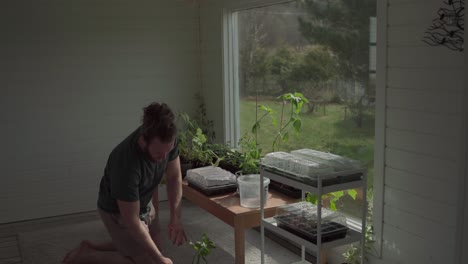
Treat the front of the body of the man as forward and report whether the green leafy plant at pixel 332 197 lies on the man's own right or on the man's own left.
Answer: on the man's own left

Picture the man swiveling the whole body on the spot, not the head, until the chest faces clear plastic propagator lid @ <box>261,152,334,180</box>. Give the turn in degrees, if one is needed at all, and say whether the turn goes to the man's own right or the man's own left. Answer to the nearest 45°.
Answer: approximately 45° to the man's own left

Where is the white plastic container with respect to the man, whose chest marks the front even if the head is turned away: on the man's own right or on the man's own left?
on the man's own left

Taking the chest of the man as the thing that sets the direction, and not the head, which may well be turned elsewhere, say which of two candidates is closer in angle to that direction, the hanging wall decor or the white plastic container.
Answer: the hanging wall decor

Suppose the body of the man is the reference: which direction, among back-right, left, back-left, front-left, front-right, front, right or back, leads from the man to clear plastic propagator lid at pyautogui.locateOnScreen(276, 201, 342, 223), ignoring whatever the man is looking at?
front-left

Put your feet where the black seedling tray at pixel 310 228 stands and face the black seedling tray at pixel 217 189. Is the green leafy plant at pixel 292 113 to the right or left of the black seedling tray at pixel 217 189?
right

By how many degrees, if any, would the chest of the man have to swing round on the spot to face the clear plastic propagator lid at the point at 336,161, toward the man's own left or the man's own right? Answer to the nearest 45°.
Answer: approximately 45° to the man's own left

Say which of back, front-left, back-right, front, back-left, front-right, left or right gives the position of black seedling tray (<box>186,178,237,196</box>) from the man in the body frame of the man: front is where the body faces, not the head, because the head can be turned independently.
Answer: left

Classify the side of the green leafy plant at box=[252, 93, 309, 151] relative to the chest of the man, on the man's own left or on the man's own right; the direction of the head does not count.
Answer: on the man's own left

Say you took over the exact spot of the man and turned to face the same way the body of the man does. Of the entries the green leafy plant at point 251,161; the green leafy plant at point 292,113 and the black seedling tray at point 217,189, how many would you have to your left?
3

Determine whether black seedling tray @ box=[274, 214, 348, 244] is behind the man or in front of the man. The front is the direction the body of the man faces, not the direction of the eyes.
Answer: in front

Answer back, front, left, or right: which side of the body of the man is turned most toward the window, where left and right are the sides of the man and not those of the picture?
left

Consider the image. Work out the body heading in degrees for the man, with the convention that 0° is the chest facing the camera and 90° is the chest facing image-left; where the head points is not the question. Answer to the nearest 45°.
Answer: approximately 315°

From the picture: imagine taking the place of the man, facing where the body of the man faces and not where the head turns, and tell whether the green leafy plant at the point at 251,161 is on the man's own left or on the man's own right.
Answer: on the man's own left
